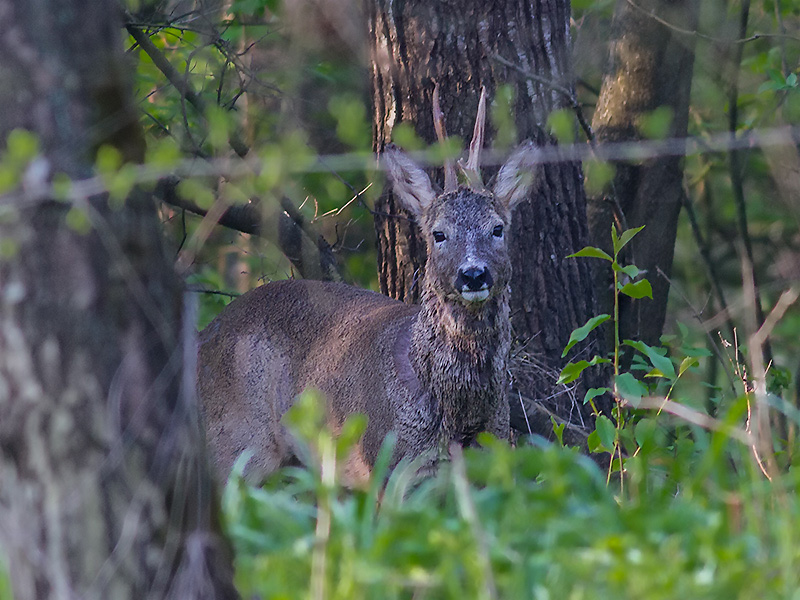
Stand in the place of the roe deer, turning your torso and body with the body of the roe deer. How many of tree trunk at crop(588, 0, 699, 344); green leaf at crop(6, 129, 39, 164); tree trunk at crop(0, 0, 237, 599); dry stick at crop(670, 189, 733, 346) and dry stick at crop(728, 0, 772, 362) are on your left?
3

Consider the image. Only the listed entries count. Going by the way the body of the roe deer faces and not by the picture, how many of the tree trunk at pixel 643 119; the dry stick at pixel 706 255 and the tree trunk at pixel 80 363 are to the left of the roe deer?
2

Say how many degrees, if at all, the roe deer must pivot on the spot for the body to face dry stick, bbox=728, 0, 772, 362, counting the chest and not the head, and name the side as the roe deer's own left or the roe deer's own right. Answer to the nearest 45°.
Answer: approximately 90° to the roe deer's own left

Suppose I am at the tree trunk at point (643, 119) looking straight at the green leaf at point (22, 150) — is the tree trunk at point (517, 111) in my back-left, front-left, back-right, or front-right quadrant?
front-right

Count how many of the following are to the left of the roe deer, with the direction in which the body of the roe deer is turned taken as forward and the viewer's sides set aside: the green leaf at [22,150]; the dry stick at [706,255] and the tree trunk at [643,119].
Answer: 2

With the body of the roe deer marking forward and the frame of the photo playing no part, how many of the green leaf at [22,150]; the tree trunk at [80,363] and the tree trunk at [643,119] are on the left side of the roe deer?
1

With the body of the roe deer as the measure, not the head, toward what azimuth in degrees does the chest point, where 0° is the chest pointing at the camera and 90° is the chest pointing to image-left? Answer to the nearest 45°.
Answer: approximately 315°

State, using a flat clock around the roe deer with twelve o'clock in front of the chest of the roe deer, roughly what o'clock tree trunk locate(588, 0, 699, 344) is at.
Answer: The tree trunk is roughly at 9 o'clock from the roe deer.

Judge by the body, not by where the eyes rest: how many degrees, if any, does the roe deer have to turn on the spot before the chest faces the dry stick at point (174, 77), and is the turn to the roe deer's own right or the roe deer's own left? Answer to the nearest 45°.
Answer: approximately 180°

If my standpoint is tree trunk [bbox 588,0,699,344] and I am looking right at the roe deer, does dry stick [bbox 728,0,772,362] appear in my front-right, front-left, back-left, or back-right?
back-left

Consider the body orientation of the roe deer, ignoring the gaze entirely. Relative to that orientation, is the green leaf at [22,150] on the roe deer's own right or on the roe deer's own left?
on the roe deer's own right

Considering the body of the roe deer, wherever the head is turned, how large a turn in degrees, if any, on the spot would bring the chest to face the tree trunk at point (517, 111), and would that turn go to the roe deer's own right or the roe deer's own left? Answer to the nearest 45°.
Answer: approximately 90° to the roe deer's own left

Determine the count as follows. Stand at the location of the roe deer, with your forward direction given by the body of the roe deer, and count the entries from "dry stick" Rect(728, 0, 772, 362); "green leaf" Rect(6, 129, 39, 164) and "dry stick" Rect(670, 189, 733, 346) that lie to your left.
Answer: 2

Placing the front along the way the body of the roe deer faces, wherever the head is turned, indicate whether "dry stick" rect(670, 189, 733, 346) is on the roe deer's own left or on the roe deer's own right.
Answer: on the roe deer's own left
